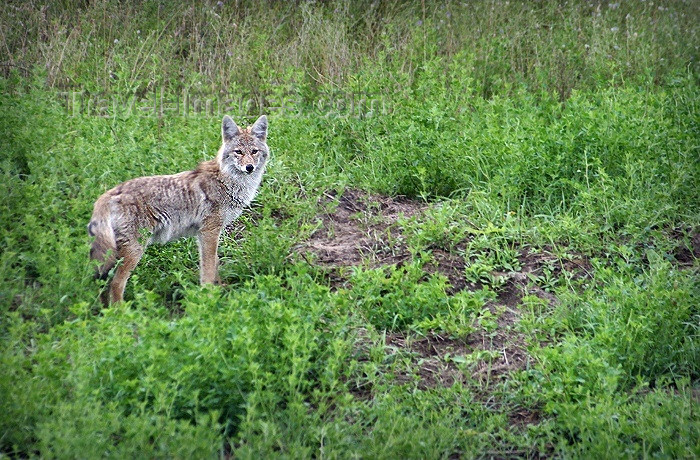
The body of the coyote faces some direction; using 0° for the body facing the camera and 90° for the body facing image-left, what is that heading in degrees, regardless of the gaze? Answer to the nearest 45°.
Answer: approximately 270°
